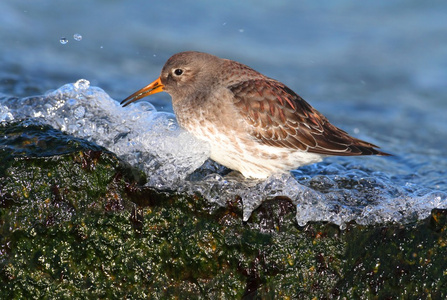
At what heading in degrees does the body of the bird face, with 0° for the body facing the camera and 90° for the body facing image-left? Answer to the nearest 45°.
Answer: approximately 90°
